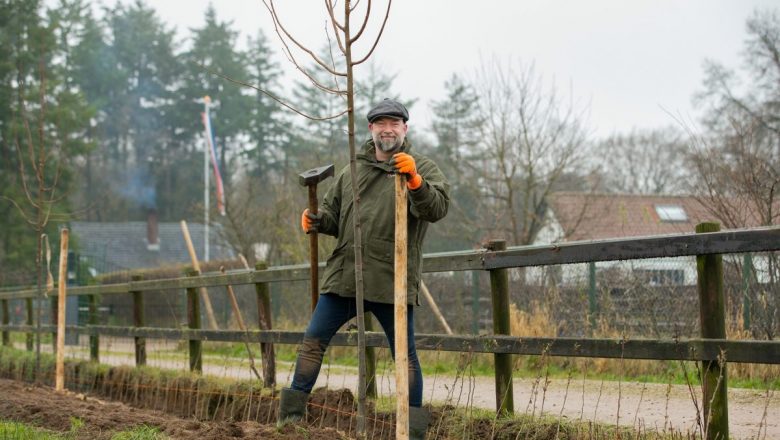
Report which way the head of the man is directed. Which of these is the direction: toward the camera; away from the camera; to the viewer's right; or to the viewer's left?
toward the camera

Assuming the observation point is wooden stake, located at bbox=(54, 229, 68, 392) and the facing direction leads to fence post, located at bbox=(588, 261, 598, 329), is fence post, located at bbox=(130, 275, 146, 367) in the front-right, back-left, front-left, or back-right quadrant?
front-left

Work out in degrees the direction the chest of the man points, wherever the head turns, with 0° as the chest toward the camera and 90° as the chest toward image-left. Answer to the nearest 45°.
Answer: approximately 0°

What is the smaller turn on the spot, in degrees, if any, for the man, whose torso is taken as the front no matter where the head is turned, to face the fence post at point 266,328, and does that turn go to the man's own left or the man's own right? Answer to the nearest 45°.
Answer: approximately 180°

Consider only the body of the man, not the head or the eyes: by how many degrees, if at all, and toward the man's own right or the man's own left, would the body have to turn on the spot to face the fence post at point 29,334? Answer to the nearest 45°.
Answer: approximately 135° to the man's own right

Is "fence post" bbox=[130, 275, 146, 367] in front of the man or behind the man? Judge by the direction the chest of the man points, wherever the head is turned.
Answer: behind

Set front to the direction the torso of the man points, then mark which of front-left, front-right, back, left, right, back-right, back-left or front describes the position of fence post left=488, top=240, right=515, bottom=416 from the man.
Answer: back-left

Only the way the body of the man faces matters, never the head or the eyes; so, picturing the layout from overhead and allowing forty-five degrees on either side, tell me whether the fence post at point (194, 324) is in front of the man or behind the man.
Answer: behind

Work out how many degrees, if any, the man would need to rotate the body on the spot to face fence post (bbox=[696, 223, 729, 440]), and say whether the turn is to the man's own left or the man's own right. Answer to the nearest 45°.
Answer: approximately 90° to the man's own left
